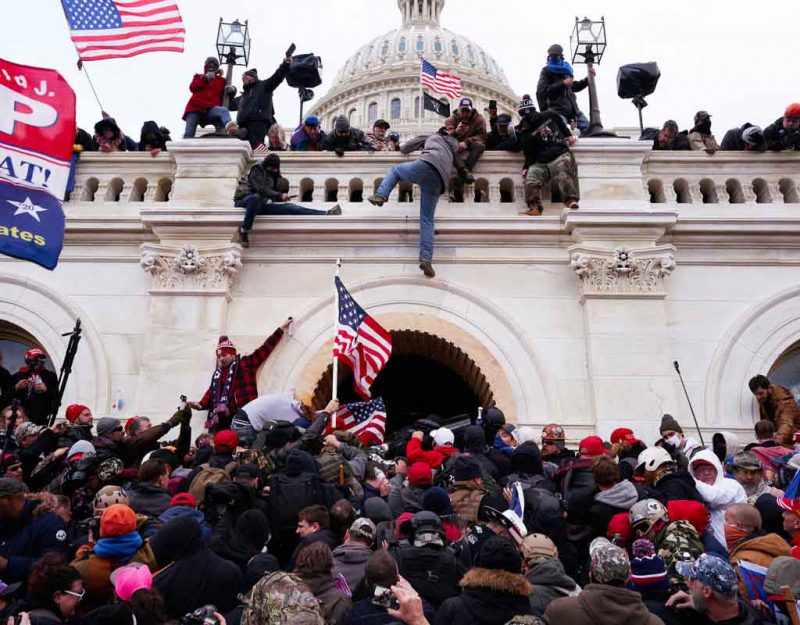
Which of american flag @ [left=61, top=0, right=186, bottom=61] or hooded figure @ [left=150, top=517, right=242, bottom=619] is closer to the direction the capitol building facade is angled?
the hooded figure

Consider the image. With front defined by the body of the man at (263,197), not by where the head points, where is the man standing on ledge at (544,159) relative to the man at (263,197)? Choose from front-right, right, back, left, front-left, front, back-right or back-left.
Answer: front-left

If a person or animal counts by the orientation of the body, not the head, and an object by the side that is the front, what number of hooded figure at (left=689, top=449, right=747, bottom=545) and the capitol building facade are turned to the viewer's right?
0

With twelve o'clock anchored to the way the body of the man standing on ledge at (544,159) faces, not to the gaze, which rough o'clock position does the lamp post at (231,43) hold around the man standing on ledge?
The lamp post is roughly at 3 o'clock from the man standing on ledge.

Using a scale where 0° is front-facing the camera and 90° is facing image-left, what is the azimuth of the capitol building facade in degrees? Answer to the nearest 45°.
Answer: approximately 0°

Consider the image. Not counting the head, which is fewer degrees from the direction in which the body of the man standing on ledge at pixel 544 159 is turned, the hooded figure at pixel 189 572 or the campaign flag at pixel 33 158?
the hooded figure

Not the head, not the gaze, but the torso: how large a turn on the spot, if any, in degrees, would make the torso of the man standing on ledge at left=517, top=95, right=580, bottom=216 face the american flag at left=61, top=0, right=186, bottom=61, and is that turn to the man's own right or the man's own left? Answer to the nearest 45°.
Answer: approximately 90° to the man's own right

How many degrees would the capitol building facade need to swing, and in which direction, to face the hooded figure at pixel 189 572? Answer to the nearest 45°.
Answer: approximately 45° to its right
